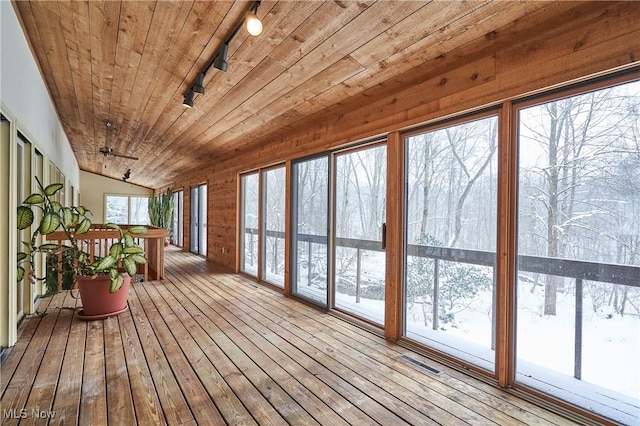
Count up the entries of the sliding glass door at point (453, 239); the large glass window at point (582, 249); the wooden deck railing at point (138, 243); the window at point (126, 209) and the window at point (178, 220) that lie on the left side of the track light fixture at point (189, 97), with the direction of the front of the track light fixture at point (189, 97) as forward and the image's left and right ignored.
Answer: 2

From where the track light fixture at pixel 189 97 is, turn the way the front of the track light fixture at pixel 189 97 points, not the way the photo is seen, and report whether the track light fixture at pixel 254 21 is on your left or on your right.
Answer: on your left

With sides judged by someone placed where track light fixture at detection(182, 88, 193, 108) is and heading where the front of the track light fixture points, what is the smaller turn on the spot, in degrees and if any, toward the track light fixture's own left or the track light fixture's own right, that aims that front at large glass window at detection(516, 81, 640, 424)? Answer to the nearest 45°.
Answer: approximately 90° to the track light fixture's own left

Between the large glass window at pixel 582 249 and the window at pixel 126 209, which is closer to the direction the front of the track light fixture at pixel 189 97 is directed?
the large glass window

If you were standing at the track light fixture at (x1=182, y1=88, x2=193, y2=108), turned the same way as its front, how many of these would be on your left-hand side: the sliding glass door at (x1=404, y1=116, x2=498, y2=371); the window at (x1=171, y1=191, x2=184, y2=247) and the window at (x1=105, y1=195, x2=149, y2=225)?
1
